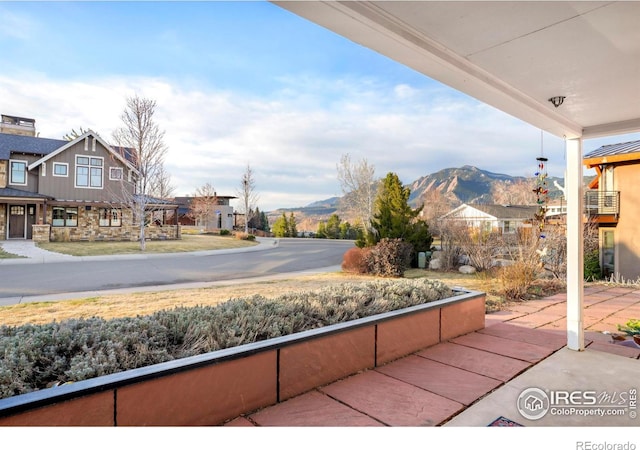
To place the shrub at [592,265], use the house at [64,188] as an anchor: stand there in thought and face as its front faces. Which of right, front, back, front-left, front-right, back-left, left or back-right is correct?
front-left

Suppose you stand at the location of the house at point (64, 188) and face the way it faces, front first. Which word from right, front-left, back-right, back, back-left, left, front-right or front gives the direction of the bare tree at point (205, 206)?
back-left

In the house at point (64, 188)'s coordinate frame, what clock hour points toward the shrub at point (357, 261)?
The shrub is roughly at 11 o'clock from the house.

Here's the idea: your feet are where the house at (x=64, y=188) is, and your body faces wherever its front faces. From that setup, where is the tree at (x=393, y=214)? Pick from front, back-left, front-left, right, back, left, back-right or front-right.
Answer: front-left

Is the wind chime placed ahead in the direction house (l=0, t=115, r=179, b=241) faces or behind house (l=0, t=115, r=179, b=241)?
ahead

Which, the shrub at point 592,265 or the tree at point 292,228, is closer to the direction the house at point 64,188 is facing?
the shrub

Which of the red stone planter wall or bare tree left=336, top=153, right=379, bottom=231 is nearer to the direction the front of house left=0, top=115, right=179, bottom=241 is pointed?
the red stone planter wall

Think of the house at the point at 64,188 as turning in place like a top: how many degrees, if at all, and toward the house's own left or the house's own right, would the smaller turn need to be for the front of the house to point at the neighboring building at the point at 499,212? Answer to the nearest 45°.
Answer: approximately 90° to the house's own left

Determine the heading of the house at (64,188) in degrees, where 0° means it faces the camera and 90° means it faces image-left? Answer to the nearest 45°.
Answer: approximately 0°

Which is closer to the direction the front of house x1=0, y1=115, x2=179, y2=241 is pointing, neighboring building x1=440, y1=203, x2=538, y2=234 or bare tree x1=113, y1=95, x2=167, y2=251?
the bare tree

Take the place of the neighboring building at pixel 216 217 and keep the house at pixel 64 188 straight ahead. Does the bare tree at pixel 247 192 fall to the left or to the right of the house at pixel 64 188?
left

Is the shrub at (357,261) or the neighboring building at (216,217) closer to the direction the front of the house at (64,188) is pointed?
the shrub
